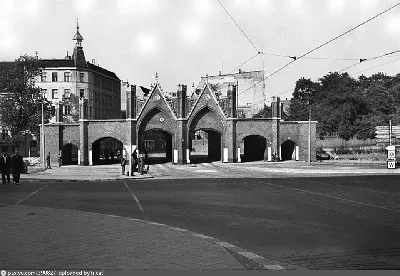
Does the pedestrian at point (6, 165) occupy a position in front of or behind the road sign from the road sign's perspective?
in front

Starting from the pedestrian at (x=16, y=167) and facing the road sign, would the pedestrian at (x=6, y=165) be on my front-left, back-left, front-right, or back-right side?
back-left

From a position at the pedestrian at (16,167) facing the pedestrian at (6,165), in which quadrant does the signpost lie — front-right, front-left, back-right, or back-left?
back-right

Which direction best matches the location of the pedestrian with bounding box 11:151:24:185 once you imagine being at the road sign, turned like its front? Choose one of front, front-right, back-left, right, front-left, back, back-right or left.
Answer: front-right

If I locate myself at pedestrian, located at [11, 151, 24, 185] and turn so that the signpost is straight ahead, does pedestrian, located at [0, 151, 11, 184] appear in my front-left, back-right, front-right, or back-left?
back-left

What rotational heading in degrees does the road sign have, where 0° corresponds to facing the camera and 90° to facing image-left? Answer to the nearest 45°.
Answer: approximately 0°
